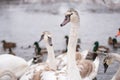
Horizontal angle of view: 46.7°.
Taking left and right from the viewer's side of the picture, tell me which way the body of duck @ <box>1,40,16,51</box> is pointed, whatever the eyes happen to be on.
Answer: facing to the left of the viewer

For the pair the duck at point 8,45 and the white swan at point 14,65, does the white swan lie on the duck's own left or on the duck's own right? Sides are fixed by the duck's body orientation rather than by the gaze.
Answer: on the duck's own left

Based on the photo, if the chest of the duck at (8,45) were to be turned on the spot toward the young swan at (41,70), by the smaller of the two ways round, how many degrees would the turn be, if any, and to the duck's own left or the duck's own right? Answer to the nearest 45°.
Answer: approximately 90° to the duck's own left
